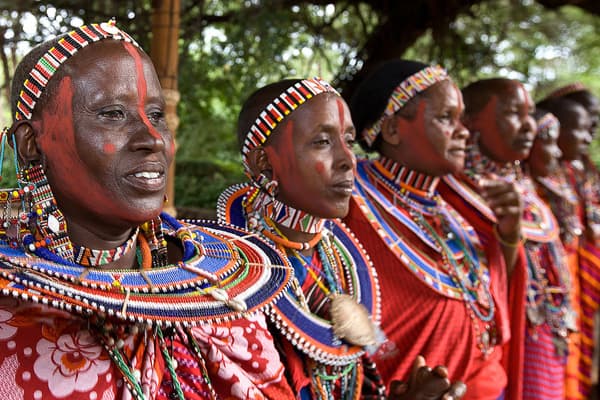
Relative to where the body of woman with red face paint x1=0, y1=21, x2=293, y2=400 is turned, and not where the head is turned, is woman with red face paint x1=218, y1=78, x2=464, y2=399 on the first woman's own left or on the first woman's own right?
on the first woman's own left

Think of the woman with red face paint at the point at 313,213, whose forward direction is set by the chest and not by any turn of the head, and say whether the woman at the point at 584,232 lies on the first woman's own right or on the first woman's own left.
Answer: on the first woman's own left

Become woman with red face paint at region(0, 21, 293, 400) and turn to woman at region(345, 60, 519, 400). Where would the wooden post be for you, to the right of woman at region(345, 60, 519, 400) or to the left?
left

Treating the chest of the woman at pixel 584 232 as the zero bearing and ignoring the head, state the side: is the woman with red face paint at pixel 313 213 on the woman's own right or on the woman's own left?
on the woman's own right

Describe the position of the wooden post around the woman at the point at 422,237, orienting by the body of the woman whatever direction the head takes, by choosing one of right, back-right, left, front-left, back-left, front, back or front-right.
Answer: back-right

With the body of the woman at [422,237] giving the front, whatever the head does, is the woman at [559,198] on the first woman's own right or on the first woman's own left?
on the first woman's own left
